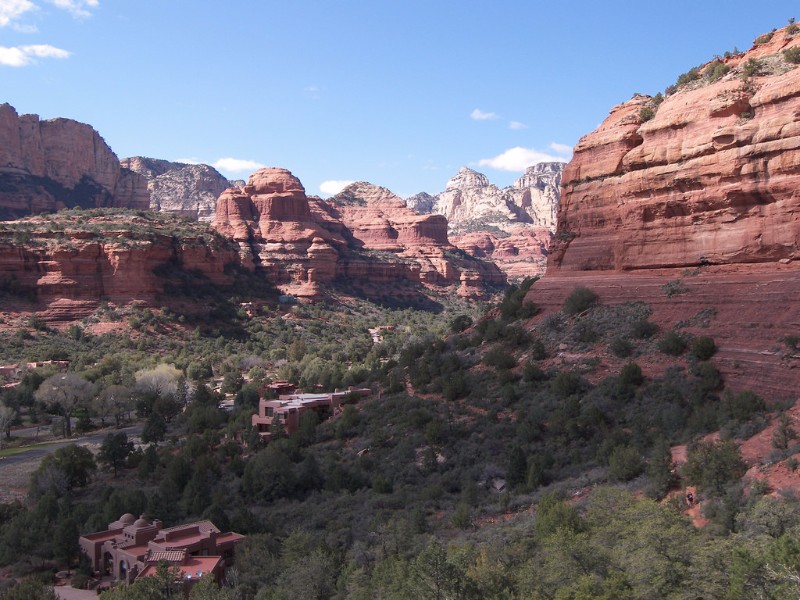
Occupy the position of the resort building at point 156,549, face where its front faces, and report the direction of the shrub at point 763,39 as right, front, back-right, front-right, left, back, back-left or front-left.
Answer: back-left

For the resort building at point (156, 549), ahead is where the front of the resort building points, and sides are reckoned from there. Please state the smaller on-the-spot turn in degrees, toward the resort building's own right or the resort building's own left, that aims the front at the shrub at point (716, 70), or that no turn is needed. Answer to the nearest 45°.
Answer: approximately 135° to the resort building's own left

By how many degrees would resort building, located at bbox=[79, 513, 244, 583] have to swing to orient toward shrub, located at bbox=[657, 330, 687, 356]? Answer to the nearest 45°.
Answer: approximately 135° to its left

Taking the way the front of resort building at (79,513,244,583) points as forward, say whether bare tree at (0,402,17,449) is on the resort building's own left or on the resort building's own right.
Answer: on the resort building's own right

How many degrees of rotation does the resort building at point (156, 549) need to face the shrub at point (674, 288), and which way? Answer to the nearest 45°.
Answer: approximately 135° to its left

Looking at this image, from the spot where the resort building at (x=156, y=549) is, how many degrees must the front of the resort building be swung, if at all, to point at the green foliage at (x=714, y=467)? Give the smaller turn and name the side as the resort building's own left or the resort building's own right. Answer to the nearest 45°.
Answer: approximately 90° to the resort building's own left

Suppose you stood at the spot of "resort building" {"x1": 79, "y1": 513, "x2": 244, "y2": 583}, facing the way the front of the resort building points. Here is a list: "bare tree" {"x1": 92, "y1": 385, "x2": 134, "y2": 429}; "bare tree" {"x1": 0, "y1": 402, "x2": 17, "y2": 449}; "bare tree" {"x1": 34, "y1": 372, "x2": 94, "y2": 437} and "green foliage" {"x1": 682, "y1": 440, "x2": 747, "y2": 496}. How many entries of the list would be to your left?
1

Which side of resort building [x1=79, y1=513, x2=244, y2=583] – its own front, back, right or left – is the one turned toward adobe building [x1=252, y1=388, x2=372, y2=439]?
back

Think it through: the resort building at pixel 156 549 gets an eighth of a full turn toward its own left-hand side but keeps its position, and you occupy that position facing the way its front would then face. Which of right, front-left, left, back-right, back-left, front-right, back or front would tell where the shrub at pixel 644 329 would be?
left

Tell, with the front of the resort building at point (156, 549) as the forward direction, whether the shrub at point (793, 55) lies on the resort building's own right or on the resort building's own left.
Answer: on the resort building's own left

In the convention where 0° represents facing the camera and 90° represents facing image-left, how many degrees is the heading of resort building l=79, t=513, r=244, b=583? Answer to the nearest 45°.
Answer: approximately 45°

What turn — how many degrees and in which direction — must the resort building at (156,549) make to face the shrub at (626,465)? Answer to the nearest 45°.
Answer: approximately 135° to its left

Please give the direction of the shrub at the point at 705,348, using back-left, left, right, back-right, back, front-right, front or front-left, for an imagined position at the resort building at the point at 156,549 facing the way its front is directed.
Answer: back-left
